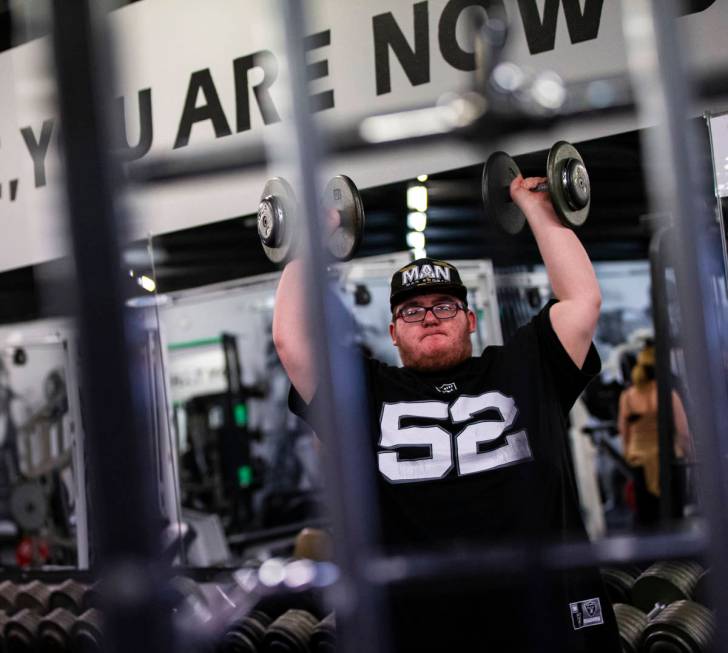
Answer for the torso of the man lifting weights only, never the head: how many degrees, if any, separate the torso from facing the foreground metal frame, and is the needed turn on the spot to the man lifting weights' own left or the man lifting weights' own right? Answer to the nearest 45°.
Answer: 0° — they already face it

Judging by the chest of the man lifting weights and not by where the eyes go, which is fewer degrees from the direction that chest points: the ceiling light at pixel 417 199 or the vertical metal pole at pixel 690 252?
the vertical metal pole

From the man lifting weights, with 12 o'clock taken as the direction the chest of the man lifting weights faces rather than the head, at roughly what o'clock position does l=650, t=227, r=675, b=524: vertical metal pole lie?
The vertical metal pole is roughly at 7 o'clock from the man lifting weights.
